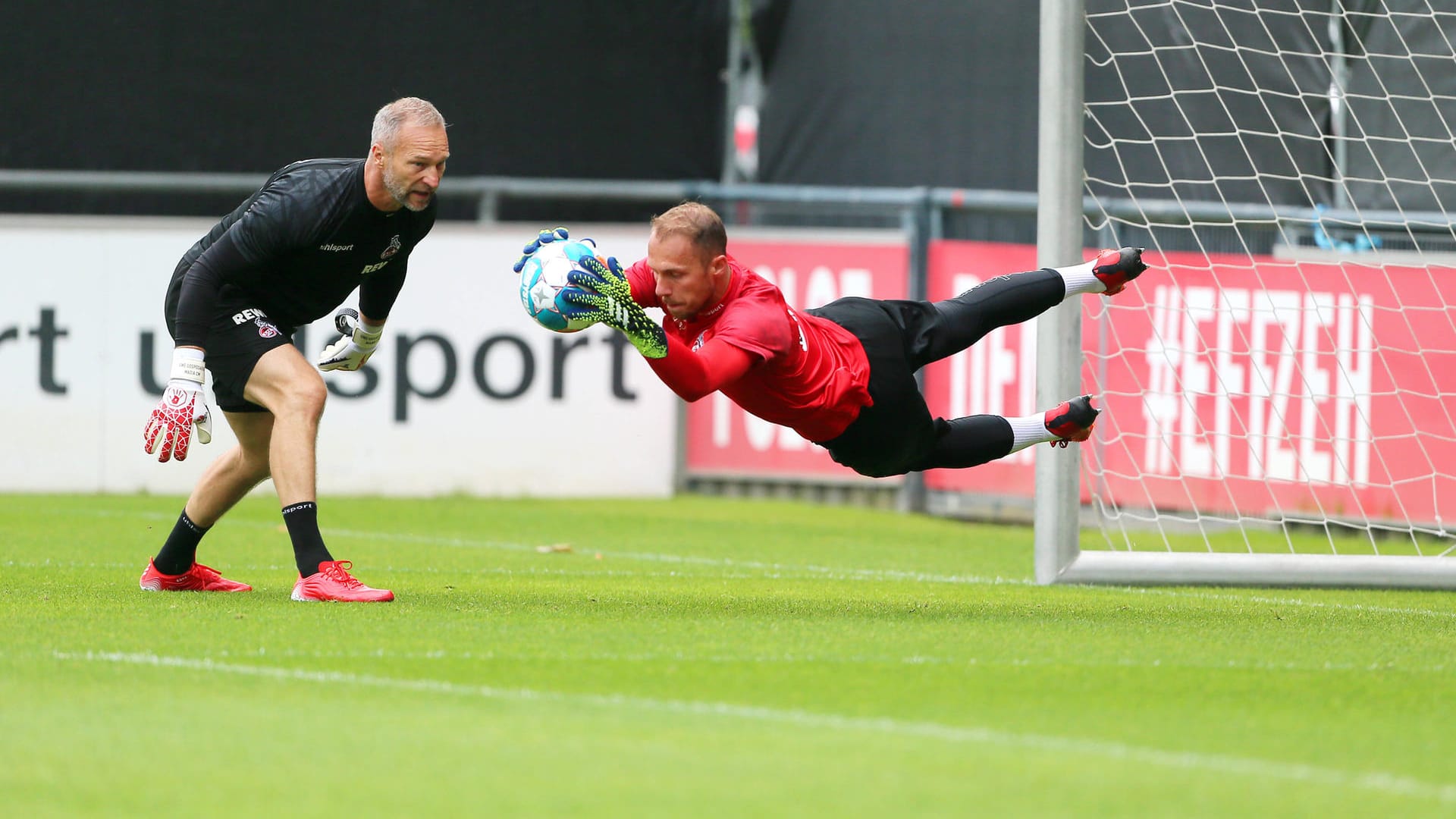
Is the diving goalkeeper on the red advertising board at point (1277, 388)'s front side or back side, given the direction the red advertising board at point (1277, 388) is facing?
on the front side

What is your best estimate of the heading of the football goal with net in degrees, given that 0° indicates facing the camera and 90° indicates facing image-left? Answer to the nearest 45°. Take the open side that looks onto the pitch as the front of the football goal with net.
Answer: approximately 90°

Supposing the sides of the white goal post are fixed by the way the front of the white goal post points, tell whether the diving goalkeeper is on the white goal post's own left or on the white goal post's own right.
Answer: on the white goal post's own left

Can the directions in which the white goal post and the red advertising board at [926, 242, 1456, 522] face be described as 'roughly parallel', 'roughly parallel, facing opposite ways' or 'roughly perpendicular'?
roughly perpendicular

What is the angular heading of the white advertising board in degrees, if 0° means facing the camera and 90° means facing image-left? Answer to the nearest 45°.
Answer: approximately 0°

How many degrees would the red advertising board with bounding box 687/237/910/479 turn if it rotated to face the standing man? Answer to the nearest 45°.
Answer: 0° — it already faces them

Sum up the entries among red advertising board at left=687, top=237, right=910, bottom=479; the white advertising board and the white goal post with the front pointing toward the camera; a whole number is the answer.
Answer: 2

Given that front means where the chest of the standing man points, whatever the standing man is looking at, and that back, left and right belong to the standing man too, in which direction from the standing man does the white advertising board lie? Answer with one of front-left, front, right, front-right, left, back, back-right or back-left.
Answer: back-left
